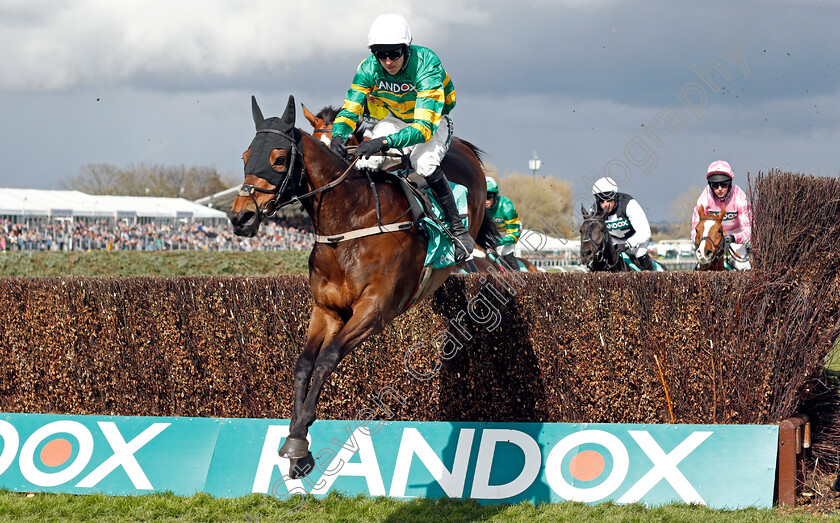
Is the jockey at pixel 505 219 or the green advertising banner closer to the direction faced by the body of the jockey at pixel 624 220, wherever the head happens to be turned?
the green advertising banner

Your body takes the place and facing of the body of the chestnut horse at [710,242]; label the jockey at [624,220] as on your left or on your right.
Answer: on your right

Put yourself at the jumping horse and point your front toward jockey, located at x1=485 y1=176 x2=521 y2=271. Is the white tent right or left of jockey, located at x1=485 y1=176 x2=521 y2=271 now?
left

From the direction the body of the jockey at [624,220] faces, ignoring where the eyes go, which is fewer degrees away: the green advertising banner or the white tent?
the green advertising banner

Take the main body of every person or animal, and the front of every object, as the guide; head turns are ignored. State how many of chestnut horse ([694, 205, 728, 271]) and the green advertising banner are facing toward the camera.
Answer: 2

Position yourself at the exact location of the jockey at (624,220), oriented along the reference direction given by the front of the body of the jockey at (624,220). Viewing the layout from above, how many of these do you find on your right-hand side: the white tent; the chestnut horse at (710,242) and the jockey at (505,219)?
2

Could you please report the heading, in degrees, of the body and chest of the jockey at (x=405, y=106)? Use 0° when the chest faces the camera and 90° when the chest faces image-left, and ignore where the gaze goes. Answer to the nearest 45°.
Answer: approximately 45°

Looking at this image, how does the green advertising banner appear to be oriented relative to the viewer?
toward the camera

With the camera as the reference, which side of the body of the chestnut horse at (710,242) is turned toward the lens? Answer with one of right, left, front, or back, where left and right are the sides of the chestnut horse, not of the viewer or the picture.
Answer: front

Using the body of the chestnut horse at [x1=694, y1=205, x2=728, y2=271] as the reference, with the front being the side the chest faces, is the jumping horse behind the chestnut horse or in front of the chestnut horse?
in front

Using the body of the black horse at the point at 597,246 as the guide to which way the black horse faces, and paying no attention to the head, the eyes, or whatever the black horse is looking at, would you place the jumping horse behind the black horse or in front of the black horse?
in front

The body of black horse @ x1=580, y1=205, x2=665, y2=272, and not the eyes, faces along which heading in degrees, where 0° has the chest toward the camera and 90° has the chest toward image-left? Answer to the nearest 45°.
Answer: approximately 45°

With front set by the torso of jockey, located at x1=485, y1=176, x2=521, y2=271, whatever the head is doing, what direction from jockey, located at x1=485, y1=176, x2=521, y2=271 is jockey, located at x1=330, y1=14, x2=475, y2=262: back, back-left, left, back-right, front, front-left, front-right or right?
front-left

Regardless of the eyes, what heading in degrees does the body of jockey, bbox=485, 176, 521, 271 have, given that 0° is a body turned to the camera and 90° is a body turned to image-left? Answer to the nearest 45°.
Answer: approximately 45°

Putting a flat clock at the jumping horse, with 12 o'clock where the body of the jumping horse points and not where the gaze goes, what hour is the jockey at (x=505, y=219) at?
The jockey is roughly at 5 o'clock from the jumping horse.
